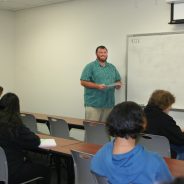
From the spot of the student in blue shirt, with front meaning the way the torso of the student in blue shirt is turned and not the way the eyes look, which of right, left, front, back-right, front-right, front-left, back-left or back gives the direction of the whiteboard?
front

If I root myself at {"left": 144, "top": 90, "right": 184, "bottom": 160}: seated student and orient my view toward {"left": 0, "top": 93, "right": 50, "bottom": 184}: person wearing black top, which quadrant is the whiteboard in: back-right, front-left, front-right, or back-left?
back-right

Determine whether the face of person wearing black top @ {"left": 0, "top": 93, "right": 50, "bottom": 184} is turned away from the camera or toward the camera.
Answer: away from the camera

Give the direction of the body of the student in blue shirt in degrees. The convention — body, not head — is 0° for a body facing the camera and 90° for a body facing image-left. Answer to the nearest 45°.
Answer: approximately 180°

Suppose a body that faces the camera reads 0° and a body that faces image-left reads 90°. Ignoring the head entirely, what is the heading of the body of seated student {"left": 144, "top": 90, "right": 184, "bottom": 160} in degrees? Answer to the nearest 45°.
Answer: approximately 225°

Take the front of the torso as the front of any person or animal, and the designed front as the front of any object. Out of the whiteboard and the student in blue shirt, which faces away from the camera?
the student in blue shirt

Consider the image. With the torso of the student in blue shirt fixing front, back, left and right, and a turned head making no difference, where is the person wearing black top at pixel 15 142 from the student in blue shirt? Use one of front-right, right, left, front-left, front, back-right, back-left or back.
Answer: front-left

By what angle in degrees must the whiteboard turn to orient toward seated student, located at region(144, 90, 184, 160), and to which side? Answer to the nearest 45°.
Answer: approximately 45° to its left

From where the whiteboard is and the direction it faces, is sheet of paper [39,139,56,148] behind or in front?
in front

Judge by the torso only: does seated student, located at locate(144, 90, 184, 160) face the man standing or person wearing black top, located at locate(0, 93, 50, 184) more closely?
the man standing

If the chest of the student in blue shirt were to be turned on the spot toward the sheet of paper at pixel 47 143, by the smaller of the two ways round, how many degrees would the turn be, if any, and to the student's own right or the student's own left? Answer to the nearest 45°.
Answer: approximately 45° to the student's own left

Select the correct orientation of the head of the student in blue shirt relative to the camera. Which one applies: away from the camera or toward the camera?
away from the camera

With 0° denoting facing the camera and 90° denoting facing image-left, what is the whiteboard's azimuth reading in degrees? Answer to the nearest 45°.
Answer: approximately 45°

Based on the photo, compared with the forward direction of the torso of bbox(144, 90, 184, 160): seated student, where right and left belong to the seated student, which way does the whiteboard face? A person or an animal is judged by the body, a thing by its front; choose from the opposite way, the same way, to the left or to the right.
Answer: the opposite way

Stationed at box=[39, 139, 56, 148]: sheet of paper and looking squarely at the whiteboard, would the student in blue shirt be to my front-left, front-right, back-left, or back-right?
back-right

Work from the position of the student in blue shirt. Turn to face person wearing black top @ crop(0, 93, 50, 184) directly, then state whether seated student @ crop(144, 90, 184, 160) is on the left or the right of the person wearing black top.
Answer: right

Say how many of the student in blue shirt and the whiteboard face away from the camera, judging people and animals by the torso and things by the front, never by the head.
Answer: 1

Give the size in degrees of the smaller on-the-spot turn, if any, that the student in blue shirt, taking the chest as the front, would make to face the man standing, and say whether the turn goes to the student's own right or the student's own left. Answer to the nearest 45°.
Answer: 0° — they already face them
